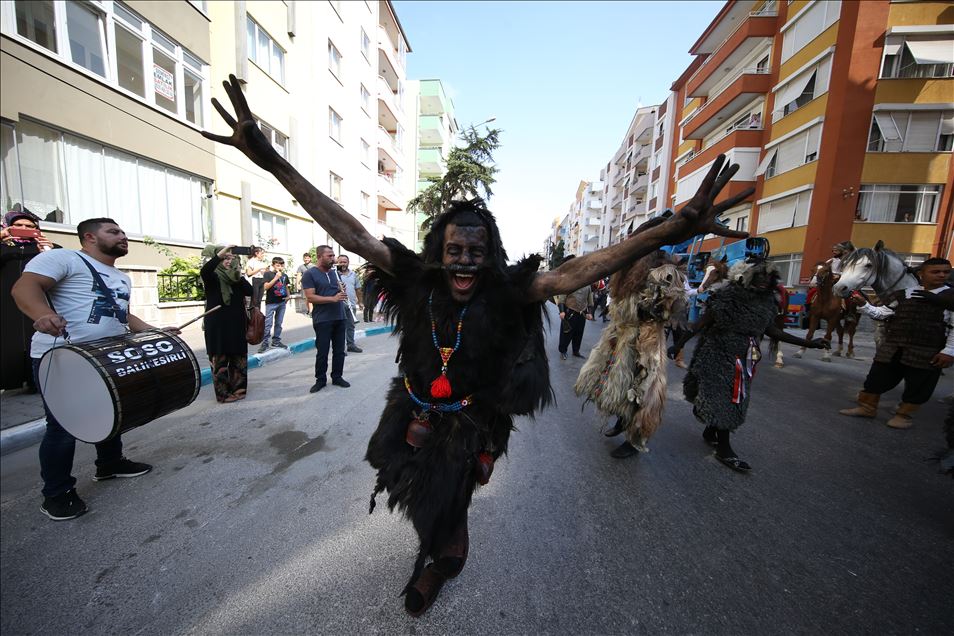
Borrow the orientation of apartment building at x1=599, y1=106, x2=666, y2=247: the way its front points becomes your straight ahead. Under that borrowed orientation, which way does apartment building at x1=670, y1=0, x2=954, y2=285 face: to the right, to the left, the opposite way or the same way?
the same way

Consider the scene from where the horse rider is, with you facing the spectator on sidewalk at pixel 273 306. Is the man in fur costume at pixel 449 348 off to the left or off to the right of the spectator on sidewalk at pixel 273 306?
left

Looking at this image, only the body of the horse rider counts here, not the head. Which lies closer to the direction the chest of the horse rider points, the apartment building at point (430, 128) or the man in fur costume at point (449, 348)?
the man in fur costume

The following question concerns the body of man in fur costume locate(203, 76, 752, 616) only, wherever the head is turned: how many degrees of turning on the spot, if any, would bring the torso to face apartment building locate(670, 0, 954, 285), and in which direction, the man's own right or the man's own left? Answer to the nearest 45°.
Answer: approximately 135° to the man's own left

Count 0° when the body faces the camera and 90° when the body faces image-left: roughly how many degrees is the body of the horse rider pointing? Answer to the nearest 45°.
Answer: approximately 45°

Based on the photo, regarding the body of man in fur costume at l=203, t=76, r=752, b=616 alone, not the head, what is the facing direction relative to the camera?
toward the camera

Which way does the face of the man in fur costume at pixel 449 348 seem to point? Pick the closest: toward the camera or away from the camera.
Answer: toward the camera

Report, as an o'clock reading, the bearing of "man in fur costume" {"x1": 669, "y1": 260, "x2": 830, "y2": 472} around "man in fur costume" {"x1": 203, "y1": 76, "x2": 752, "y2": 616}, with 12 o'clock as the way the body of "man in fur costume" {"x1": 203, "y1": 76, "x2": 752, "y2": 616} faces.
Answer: "man in fur costume" {"x1": 669, "y1": 260, "x2": 830, "y2": 472} is roughly at 8 o'clock from "man in fur costume" {"x1": 203, "y1": 76, "x2": 752, "y2": 616}.

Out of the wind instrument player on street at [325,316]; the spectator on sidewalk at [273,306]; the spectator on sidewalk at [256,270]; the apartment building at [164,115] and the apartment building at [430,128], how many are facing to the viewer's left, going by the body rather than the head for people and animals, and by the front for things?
0

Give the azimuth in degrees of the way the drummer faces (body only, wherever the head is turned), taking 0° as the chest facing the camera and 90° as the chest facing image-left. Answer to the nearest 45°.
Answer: approximately 315°

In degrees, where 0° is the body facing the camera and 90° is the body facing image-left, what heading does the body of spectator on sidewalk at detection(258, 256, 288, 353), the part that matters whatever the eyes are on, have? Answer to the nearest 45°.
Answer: approximately 315°
